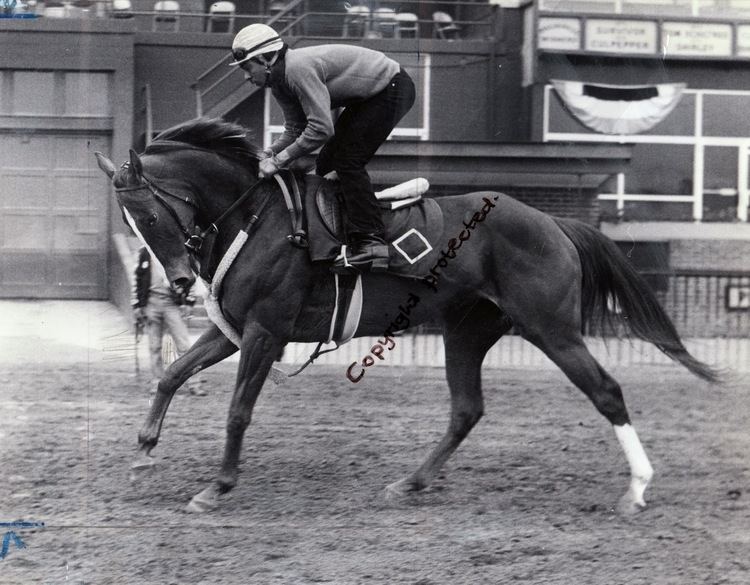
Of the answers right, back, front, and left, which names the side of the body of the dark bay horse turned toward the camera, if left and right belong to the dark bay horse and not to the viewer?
left

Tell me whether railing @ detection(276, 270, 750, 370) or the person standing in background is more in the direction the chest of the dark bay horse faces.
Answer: the person standing in background

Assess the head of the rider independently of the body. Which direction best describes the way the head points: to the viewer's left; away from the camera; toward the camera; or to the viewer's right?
to the viewer's left

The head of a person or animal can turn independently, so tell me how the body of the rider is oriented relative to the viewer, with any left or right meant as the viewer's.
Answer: facing to the left of the viewer
